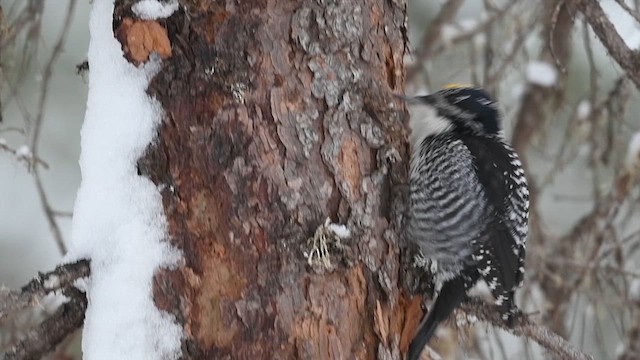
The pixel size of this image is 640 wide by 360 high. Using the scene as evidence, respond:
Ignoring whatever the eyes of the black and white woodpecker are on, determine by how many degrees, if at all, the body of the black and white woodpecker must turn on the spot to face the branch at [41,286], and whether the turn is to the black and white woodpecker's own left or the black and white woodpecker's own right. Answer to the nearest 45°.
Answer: approximately 45° to the black and white woodpecker's own left

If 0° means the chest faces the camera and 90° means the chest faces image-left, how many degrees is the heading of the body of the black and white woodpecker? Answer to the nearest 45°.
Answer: approximately 90°
